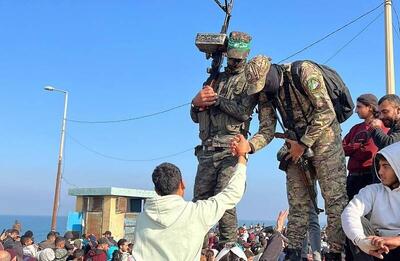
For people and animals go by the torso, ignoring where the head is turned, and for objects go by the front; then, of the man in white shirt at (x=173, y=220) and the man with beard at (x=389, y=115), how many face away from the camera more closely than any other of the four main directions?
1

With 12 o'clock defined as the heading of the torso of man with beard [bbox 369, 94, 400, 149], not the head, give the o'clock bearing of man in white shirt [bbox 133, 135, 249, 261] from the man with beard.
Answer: The man in white shirt is roughly at 12 o'clock from the man with beard.

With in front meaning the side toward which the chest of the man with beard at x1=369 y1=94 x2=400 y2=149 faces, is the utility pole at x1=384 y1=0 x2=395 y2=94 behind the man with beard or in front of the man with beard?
behind

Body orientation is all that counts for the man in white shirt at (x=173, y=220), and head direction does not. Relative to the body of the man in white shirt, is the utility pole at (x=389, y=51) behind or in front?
in front

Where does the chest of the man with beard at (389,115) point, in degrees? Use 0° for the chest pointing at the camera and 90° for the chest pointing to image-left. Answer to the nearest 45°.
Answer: approximately 45°

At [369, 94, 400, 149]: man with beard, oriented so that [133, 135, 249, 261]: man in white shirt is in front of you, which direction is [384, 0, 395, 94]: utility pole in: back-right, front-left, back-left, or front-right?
back-right

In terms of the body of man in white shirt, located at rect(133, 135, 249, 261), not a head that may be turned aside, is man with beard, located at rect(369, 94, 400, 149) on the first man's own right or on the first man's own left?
on the first man's own right

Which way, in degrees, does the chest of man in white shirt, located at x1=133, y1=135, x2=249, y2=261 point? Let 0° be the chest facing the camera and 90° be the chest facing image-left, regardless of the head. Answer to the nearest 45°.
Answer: approximately 180°

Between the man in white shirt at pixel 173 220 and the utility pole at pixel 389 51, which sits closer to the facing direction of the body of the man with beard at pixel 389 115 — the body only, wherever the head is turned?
the man in white shirt

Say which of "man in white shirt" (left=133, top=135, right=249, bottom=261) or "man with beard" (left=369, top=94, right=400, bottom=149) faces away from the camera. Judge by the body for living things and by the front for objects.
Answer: the man in white shirt
